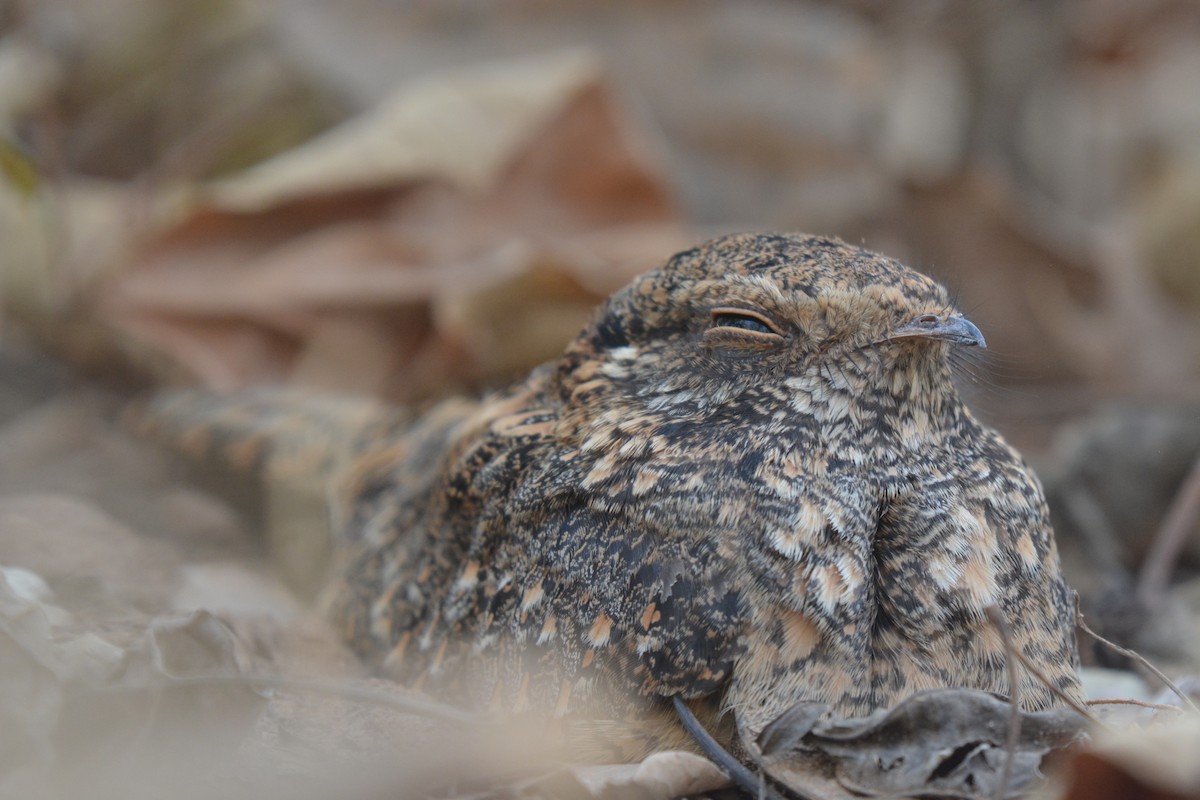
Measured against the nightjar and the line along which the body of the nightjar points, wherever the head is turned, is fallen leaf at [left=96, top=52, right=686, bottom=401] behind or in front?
behind

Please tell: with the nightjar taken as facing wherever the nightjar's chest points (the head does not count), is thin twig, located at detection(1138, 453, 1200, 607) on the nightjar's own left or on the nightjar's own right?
on the nightjar's own left

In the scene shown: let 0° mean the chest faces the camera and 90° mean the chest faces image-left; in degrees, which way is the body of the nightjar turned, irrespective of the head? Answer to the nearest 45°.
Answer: approximately 315°
